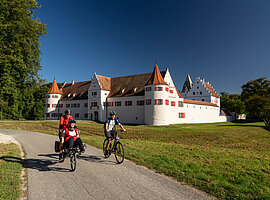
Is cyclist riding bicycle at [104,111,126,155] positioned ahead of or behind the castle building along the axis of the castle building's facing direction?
ahead

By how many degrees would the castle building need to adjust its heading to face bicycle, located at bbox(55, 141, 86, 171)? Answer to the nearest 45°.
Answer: approximately 45° to its left

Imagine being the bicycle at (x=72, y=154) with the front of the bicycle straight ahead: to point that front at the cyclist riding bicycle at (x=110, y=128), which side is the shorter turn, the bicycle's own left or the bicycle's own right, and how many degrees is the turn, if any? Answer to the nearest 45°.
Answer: approximately 135° to the bicycle's own left

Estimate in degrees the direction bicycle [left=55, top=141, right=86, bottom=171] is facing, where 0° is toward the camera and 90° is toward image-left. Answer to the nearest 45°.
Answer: approximately 0°

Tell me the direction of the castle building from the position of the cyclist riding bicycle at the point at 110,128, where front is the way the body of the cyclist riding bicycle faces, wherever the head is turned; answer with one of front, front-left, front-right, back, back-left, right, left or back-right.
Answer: back-left

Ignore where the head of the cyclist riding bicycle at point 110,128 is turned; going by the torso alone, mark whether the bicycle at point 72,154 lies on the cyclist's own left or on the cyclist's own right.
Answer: on the cyclist's own right

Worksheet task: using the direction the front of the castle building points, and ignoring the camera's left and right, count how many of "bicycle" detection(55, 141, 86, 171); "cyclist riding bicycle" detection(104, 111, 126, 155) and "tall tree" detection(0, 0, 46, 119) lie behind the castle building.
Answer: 0

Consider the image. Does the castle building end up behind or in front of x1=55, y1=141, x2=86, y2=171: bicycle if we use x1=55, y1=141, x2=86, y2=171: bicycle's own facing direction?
behind

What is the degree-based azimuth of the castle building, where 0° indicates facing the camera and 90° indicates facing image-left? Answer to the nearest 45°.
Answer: approximately 45°
